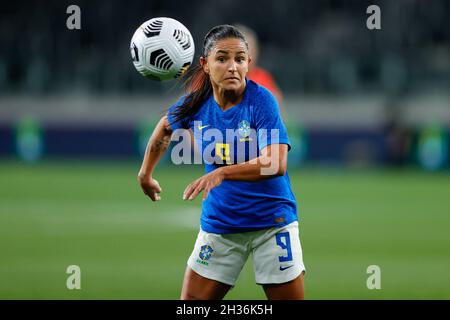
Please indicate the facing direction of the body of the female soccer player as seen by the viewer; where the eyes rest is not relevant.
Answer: toward the camera
